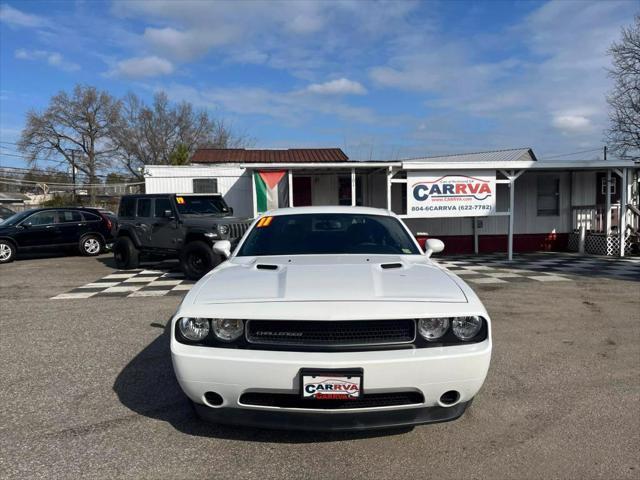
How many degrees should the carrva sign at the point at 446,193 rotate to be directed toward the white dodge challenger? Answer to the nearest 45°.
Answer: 0° — it already faces it

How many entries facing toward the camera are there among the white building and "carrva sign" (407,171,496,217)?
2

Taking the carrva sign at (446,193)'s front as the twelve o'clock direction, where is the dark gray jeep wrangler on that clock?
The dark gray jeep wrangler is roughly at 2 o'clock from the carrva sign.

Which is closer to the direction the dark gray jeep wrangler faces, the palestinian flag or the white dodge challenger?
the white dodge challenger

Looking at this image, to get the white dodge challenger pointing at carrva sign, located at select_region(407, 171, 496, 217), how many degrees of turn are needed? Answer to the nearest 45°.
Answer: approximately 180°

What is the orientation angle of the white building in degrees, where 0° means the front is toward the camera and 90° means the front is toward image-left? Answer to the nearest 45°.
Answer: approximately 0°

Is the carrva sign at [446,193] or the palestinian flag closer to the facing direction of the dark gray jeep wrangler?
the carrva sign

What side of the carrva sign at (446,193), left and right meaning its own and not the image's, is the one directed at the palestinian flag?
right
